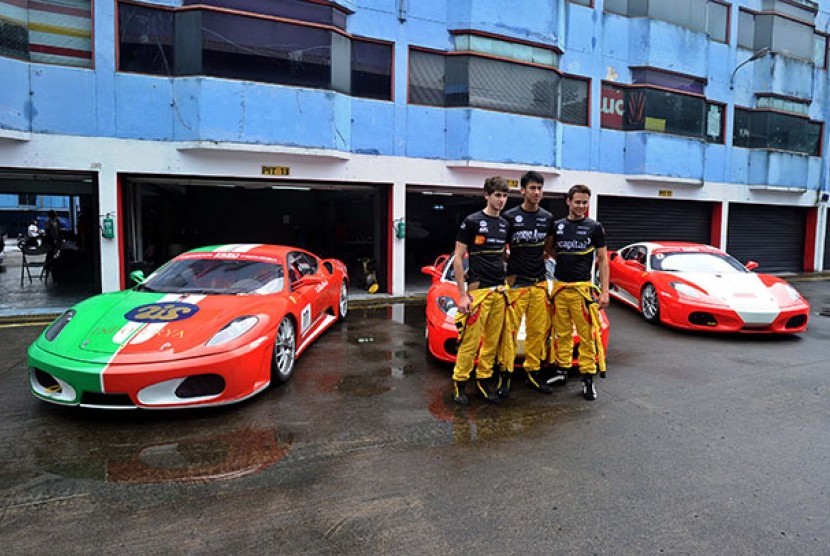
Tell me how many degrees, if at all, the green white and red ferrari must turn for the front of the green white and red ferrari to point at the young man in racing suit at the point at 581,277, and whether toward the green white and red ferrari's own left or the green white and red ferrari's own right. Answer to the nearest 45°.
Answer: approximately 135° to the green white and red ferrari's own left

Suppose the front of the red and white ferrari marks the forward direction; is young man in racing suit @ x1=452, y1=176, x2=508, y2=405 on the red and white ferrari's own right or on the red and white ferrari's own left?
on the red and white ferrari's own right

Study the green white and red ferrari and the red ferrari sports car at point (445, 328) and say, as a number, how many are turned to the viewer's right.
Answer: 0

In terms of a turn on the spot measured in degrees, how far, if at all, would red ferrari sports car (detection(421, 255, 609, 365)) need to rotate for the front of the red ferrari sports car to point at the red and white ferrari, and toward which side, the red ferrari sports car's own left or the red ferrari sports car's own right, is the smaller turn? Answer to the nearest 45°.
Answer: approximately 135° to the red ferrari sports car's own left

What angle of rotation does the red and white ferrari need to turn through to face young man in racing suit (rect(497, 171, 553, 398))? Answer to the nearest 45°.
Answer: approximately 45° to its right

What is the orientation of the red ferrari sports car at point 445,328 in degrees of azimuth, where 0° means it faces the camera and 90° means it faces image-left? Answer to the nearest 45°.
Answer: approximately 0°

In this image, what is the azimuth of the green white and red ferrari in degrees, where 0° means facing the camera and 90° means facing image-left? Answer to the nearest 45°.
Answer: approximately 45°

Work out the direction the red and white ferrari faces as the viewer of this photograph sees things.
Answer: facing the viewer and to the right of the viewer
